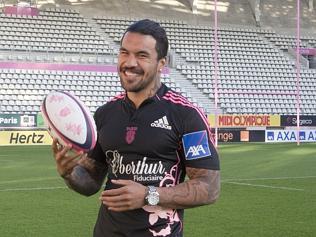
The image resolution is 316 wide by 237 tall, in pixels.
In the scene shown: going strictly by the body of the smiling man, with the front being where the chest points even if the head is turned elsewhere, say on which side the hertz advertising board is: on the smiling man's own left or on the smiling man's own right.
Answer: on the smiling man's own right

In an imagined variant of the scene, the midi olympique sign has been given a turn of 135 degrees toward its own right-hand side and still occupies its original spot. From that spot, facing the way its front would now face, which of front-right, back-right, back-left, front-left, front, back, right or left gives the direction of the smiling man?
back-left

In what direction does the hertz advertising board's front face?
toward the camera

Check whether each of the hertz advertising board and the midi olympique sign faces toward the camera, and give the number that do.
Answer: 2

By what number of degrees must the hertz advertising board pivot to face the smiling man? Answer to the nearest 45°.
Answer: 0° — it already faces them

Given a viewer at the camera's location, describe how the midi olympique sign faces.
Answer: facing the viewer

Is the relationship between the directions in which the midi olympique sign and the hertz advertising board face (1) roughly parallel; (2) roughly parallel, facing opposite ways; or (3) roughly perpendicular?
roughly parallel

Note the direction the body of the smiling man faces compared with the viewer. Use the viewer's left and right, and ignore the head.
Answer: facing the viewer and to the left of the viewer
